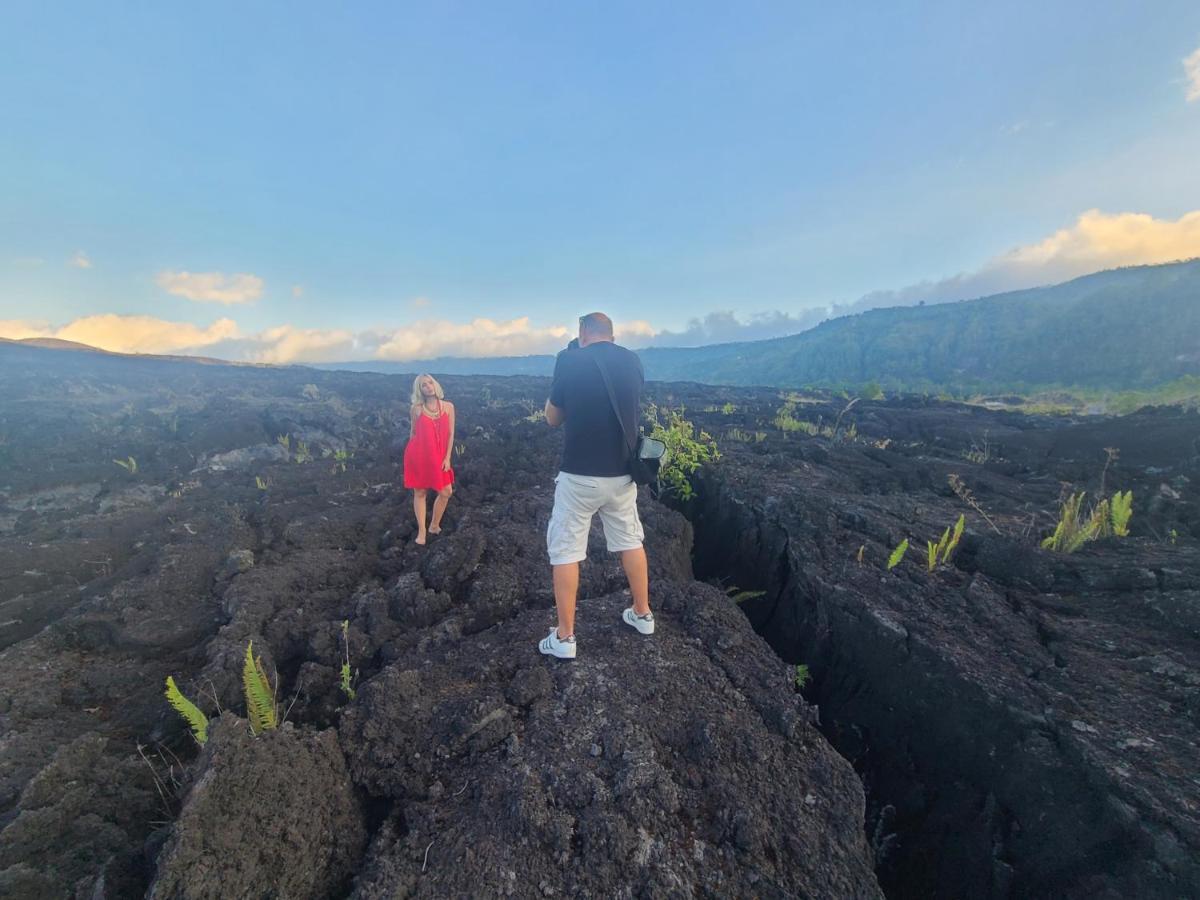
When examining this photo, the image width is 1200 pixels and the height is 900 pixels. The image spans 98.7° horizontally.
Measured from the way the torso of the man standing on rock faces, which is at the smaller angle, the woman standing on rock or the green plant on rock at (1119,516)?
the woman standing on rock

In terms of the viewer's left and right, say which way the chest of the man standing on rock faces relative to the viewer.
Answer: facing away from the viewer and to the left of the viewer

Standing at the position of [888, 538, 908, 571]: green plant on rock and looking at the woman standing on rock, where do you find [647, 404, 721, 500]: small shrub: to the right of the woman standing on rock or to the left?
right

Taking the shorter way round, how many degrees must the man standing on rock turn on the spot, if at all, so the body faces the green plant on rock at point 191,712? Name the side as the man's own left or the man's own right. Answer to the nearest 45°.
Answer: approximately 90° to the man's own left

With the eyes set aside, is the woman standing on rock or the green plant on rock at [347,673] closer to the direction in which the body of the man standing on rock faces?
the woman standing on rock

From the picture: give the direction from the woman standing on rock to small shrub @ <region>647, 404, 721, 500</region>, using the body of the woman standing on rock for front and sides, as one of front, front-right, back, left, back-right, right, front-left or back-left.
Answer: left

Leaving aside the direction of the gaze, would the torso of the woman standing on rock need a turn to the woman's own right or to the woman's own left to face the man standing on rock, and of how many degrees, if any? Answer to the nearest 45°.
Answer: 0° — they already face them

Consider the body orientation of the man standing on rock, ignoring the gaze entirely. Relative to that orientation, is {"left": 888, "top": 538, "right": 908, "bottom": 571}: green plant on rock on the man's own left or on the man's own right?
on the man's own right

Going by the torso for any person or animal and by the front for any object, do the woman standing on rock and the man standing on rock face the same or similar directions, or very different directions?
very different directions

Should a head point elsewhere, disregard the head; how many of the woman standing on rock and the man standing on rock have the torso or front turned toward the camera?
1

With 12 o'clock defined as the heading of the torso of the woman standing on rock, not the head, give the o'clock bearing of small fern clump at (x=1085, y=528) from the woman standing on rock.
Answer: The small fern clump is roughly at 10 o'clock from the woman standing on rock.

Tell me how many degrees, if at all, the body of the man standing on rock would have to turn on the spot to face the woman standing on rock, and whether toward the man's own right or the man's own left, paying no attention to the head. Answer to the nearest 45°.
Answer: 0° — they already face them
